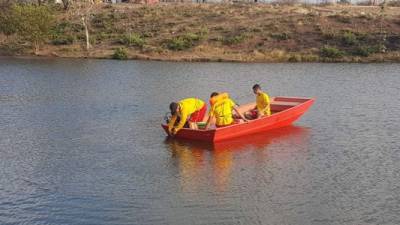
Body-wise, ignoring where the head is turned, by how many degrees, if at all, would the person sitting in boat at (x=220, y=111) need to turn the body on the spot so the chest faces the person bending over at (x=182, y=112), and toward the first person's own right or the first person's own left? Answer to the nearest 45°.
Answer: approximately 45° to the first person's own left

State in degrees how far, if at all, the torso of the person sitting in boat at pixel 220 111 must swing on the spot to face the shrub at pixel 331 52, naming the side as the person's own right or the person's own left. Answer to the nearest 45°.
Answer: approximately 45° to the person's own right

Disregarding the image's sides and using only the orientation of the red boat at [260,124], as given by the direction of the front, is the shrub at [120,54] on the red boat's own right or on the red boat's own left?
on the red boat's own left

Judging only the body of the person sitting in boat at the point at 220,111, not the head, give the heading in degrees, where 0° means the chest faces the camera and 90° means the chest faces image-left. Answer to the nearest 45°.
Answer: approximately 135°

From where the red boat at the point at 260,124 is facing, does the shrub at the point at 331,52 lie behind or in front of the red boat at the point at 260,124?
in front

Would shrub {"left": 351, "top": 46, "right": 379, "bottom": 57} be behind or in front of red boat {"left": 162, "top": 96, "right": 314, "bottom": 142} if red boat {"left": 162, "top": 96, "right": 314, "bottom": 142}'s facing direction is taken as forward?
in front

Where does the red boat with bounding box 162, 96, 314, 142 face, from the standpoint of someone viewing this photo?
facing away from the viewer and to the right of the viewer

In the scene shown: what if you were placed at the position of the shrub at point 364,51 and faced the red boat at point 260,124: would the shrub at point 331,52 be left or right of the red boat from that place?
right
